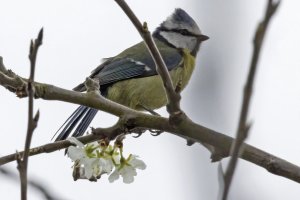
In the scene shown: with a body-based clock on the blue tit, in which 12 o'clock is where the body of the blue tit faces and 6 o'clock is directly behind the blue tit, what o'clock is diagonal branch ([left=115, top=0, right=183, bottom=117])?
The diagonal branch is roughly at 3 o'clock from the blue tit.

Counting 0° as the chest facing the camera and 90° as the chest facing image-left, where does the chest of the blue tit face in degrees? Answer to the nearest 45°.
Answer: approximately 270°
